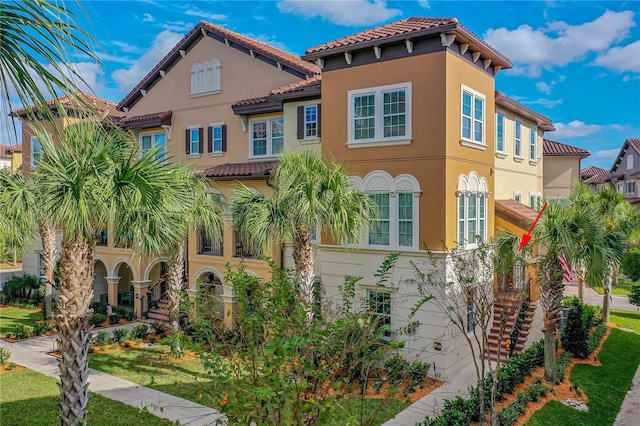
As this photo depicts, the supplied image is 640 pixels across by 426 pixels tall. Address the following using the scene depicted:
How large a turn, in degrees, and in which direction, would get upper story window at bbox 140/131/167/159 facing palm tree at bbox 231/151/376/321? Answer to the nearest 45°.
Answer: approximately 45° to its left

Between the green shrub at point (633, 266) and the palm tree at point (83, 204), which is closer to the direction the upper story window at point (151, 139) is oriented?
the palm tree

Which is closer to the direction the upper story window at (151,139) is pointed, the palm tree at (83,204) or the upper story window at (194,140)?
the palm tree

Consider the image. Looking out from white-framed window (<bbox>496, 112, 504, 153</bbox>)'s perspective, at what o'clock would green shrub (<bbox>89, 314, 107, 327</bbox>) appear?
The green shrub is roughly at 4 o'clock from the white-framed window.

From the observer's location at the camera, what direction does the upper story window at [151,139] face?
facing the viewer and to the left of the viewer

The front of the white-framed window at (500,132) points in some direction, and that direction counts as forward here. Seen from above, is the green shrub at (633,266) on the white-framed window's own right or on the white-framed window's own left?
on the white-framed window's own left

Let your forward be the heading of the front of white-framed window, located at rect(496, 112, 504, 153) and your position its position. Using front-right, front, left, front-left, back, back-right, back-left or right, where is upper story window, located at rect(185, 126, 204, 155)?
back-right

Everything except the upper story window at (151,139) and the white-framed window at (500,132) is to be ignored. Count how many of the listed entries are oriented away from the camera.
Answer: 0

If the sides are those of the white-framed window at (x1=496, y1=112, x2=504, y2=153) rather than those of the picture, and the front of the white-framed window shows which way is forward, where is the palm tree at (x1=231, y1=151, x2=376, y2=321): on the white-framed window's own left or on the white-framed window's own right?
on the white-framed window's own right

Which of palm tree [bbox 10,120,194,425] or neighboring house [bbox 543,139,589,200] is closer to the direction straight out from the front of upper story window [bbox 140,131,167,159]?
the palm tree

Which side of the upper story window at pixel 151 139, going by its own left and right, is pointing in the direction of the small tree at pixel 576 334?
left
